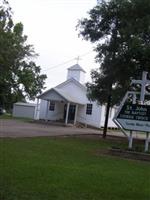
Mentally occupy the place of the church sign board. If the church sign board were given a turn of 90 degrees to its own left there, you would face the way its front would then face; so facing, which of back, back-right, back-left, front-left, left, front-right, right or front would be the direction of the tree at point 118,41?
left

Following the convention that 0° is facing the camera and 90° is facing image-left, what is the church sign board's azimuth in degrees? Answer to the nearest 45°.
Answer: approximately 0°
